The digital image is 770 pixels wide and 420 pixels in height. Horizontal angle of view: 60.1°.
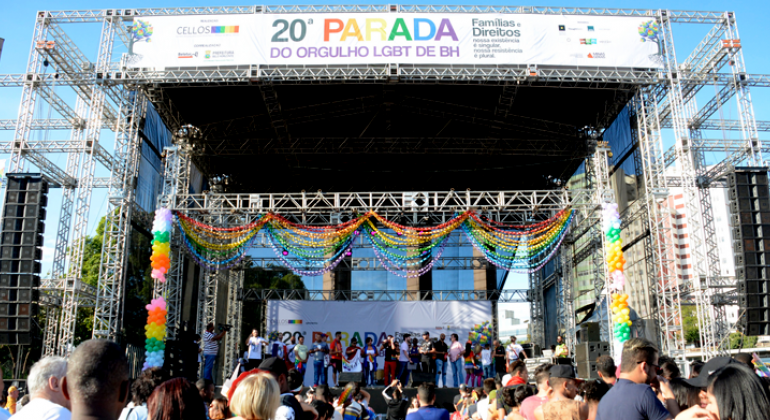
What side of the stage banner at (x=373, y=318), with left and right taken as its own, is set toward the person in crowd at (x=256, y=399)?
front

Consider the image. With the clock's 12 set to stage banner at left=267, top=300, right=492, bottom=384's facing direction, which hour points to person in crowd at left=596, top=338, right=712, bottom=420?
The person in crowd is roughly at 12 o'clock from the stage banner.

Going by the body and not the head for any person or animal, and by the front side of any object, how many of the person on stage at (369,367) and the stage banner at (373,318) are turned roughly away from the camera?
0

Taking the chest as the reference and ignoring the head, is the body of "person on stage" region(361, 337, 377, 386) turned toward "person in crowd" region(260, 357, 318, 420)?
yes

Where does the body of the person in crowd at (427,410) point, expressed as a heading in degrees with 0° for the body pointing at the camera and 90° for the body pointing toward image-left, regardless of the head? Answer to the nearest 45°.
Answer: approximately 180°

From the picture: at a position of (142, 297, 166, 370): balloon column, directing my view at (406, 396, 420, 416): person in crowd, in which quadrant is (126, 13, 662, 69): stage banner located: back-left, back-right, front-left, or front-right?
front-left

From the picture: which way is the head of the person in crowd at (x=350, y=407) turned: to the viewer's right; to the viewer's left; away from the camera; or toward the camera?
away from the camera

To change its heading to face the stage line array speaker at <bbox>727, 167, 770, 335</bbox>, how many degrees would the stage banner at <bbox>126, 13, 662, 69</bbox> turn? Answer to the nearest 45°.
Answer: approximately 90° to its left

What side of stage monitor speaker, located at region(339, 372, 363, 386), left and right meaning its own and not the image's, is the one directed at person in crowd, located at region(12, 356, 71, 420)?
back

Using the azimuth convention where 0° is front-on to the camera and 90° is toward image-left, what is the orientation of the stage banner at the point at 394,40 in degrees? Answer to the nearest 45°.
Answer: approximately 0°

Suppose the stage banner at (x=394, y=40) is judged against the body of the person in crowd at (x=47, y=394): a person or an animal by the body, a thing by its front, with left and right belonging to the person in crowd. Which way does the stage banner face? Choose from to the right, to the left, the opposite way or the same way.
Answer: the opposite way

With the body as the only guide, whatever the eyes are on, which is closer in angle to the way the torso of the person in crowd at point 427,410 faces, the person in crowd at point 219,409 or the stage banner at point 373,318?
the stage banner

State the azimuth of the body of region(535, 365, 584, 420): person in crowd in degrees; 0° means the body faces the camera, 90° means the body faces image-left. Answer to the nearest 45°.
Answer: approximately 180°

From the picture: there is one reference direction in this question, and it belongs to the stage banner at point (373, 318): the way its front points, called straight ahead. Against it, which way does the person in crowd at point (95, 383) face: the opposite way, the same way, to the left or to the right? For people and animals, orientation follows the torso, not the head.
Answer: the opposite way

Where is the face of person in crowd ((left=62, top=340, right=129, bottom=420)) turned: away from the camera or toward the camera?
away from the camera

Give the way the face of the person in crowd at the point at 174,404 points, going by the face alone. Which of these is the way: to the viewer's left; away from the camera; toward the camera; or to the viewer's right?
away from the camera

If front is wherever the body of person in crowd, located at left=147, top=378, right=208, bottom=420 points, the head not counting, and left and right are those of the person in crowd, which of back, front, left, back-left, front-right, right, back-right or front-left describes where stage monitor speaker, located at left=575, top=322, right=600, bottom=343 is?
front-right

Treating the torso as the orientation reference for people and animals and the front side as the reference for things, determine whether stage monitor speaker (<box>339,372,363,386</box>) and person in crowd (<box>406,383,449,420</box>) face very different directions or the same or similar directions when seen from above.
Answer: same or similar directions
